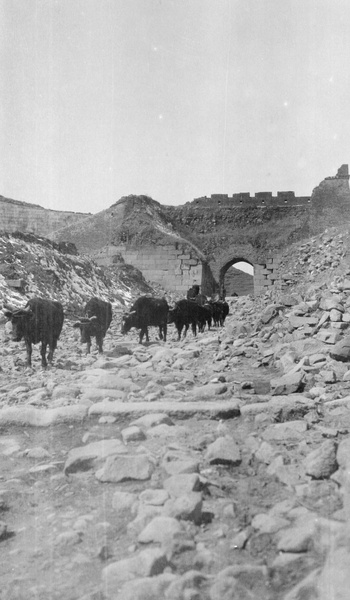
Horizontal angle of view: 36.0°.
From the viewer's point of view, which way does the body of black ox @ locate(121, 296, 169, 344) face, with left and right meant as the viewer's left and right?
facing the viewer and to the left of the viewer

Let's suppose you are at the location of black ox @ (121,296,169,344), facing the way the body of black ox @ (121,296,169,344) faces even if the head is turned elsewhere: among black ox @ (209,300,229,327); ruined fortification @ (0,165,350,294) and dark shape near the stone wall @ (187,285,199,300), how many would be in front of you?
0

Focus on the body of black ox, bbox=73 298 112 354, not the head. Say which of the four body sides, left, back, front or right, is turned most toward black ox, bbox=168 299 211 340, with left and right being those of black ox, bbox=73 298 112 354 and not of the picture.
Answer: back

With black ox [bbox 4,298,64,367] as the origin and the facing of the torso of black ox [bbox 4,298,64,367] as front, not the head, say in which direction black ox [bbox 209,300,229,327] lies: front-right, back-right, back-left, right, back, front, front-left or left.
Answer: back

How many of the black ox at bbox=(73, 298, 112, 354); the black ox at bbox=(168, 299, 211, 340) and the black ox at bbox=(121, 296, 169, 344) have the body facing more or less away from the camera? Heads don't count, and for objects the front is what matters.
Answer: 0

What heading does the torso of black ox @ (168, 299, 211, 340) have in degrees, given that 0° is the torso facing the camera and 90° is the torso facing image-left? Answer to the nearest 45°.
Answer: approximately 45°

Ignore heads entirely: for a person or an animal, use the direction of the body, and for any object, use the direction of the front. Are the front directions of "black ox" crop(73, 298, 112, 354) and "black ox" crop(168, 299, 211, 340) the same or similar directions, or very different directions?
same or similar directions

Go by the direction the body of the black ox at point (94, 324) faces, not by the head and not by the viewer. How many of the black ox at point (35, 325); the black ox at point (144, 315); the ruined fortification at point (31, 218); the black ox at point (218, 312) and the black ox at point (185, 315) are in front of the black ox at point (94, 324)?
1

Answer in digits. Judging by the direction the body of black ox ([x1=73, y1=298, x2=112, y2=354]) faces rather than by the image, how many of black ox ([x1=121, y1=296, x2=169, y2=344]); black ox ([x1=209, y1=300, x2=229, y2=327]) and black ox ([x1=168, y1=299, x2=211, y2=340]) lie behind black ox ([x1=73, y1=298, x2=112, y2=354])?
3

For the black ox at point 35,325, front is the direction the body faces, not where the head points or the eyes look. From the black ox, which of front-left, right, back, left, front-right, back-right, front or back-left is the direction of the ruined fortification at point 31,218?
back-right

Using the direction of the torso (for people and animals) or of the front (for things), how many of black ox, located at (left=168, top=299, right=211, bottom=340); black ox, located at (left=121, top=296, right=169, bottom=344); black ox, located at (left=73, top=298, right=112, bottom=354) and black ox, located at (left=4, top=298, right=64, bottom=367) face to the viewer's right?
0

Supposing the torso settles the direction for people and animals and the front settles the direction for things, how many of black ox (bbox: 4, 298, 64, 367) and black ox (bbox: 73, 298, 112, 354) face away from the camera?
0

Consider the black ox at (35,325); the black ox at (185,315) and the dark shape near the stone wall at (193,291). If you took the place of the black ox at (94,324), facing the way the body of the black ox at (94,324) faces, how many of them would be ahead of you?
1

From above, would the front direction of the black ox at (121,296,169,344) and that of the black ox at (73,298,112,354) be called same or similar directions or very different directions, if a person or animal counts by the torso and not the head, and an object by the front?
same or similar directions

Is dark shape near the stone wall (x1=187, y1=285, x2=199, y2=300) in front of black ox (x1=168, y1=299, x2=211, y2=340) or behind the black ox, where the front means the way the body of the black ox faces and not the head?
behind
